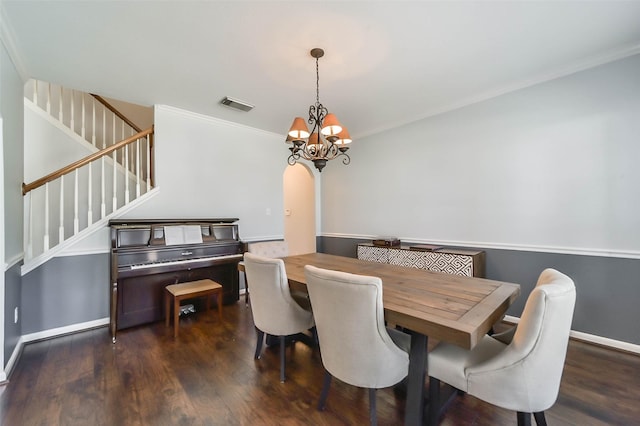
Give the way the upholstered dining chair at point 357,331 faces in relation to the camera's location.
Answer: facing away from the viewer and to the right of the viewer

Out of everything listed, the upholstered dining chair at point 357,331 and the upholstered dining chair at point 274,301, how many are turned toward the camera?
0

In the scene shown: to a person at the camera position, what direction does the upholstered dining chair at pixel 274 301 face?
facing away from the viewer and to the right of the viewer

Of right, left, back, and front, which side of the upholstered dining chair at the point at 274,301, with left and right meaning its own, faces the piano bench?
left

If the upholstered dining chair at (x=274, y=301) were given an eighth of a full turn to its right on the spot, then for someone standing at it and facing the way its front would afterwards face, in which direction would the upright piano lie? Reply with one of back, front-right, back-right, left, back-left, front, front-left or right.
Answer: back-left

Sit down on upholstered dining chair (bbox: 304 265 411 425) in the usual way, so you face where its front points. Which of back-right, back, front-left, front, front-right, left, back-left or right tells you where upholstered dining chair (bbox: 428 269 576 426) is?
front-right

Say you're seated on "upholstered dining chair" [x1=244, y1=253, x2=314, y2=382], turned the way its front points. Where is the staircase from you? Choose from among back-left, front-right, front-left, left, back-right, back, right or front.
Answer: left

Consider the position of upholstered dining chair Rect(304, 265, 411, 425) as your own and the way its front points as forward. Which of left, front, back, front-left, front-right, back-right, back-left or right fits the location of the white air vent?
left
